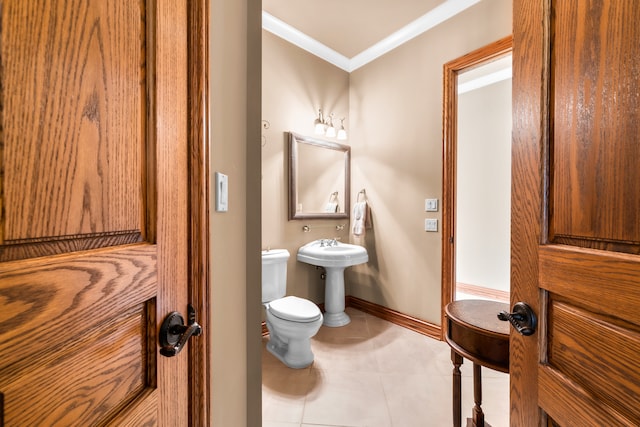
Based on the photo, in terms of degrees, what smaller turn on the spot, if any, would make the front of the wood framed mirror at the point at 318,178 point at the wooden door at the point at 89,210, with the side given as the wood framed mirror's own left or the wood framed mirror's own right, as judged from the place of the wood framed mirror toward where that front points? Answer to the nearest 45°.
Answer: approximately 45° to the wood framed mirror's own right

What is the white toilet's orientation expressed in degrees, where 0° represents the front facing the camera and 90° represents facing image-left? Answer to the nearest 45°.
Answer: approximately 315°

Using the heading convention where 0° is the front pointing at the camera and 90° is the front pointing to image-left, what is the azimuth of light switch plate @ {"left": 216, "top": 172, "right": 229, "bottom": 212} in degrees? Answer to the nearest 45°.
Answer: approximately 315°

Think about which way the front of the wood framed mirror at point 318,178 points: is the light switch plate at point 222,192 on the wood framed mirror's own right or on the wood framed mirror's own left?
on the wood framed mirror's own right

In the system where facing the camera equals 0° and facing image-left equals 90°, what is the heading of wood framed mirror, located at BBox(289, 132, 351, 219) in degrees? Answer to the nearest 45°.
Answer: approximately 315°
